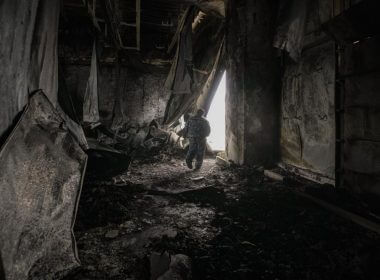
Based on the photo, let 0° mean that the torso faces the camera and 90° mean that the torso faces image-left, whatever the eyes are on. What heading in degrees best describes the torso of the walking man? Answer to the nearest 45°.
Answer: approximately 180°
